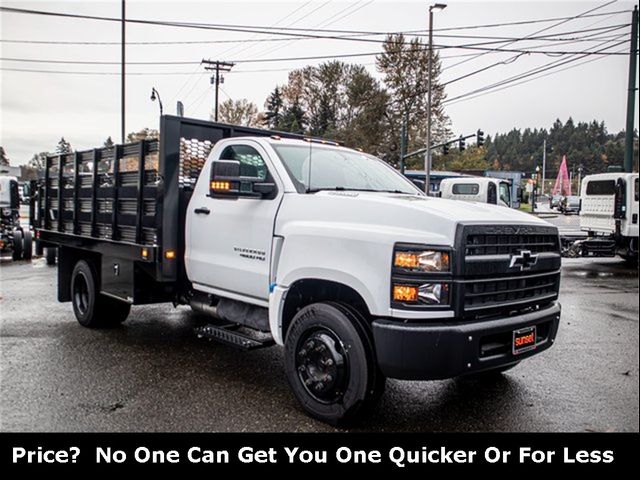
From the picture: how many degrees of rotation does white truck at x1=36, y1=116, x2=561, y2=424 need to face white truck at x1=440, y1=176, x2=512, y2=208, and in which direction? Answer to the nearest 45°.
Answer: approximately 135° to its left

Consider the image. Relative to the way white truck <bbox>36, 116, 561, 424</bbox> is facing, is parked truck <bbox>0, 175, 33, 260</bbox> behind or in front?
behind

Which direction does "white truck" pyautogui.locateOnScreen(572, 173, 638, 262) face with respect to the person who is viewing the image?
facing away from the viewer and to the right of the viewer

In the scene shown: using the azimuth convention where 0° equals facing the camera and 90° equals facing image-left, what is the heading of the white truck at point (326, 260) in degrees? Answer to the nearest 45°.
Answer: approximately 315°

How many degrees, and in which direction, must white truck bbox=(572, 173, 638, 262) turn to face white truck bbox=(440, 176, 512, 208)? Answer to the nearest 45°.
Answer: approximately 90° to its left
